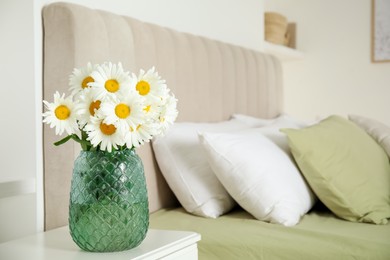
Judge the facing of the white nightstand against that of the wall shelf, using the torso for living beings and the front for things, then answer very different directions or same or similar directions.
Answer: same or similar directions

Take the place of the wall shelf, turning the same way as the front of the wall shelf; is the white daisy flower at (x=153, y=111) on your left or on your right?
on your right

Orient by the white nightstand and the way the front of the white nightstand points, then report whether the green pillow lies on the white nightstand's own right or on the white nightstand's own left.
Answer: on the white nightstand's own left

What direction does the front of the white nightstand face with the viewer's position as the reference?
facing the viewer and to the right of the viewer

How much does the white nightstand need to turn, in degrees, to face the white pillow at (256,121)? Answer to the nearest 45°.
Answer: approximately 90° to its left

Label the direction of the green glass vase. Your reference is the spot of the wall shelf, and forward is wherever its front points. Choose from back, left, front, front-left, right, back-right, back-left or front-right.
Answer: front-right

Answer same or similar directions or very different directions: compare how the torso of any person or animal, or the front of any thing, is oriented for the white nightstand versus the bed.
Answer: same or similar directions
